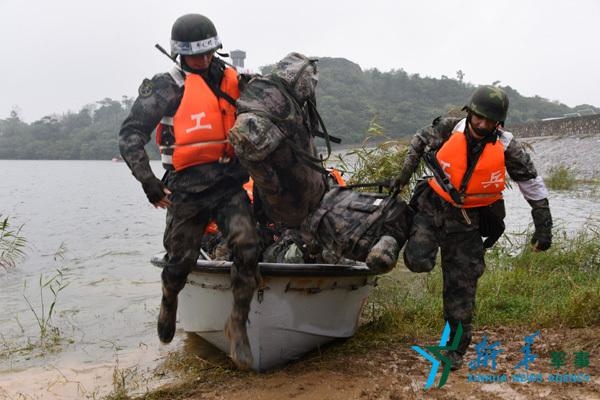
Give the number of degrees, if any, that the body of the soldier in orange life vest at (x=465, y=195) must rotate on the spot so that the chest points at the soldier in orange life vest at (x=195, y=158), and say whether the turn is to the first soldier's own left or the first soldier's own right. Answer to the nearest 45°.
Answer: approximately 90° to the first soldier's own right

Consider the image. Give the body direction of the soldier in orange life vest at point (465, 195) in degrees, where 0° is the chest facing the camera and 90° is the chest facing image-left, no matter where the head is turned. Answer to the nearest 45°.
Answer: approximately 0°

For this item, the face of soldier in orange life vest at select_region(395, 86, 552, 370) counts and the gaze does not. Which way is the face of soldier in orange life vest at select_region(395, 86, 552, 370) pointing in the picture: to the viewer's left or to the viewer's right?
to the viewer's left
